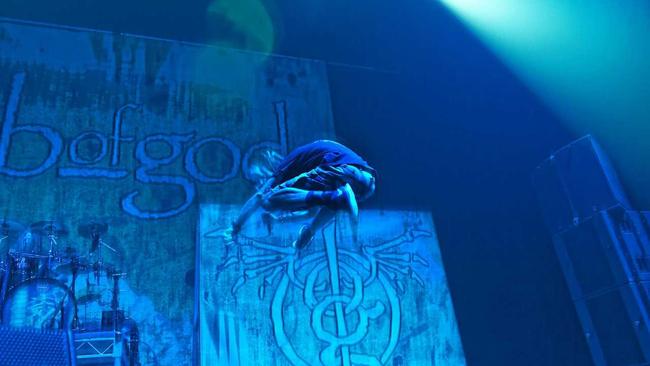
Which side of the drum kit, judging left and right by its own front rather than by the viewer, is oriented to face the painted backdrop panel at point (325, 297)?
left

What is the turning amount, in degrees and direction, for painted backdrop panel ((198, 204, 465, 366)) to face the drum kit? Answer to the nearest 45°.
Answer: approximately 90° to its right

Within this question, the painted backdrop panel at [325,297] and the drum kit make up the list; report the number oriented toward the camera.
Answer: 2

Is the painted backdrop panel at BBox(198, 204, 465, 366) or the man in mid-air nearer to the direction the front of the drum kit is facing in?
the man in mid-air

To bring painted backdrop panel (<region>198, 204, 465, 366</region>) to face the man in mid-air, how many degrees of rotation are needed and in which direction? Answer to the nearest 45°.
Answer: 0° — it already faces them

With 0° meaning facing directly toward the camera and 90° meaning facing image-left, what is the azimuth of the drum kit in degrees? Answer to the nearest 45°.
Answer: approximately 0°

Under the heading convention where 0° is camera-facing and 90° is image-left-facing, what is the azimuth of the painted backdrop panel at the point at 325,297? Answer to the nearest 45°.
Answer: approximately 0°

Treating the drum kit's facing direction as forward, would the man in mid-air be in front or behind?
in front
